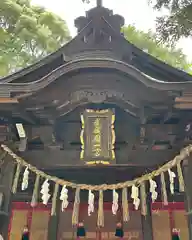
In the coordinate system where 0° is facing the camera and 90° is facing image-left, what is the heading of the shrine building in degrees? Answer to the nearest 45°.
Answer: approximately 0°

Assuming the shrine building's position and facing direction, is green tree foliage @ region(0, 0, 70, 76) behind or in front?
behind

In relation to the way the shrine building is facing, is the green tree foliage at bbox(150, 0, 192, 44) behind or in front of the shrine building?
behind

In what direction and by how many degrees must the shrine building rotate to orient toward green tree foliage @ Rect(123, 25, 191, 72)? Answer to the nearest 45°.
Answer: approximately 180°

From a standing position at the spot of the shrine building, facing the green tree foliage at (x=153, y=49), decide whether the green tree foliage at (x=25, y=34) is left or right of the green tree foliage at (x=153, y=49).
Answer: left
